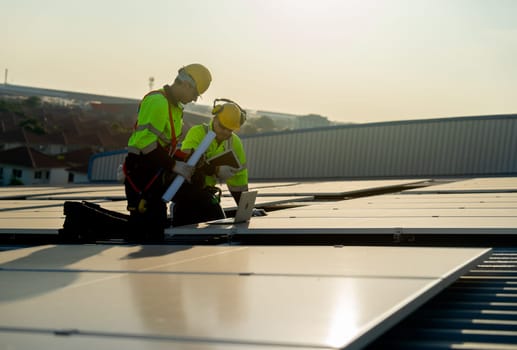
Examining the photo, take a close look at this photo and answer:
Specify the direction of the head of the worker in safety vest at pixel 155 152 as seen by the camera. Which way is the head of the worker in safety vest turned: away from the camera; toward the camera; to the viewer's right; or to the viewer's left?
to the viewer's right

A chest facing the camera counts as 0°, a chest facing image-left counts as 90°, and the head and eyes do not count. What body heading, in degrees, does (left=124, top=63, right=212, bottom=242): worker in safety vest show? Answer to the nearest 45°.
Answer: approximately 270°

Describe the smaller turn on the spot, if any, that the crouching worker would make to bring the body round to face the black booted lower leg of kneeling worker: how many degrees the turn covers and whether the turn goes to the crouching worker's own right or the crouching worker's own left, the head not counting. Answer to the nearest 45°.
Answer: approximately 90° to the crouching worker's own right

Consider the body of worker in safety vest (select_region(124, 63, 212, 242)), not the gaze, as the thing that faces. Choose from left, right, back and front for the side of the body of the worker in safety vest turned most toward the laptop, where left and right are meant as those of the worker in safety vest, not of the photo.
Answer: front

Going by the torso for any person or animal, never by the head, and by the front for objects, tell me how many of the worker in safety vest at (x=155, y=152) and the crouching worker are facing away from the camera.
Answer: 0
